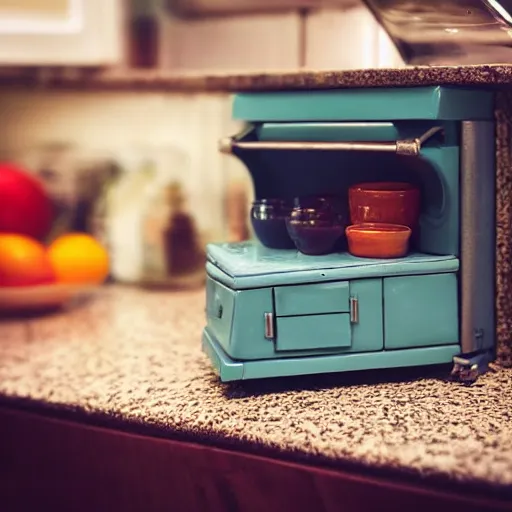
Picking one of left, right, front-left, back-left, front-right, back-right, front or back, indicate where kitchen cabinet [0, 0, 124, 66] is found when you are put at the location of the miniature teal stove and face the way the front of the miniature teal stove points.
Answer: back-right

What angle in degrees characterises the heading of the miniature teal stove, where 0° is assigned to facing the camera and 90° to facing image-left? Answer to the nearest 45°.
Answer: approximately 0°

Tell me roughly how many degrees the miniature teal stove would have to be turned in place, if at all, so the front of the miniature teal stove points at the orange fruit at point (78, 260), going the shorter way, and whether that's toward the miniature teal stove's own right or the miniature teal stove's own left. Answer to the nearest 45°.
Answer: approximately 135° to the miniature teal stove's own right

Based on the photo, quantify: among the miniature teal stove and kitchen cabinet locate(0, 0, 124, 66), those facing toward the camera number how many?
2
